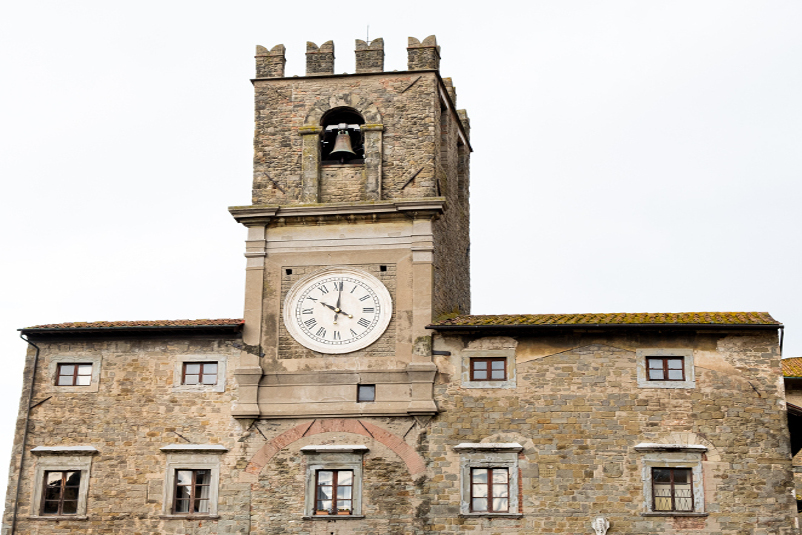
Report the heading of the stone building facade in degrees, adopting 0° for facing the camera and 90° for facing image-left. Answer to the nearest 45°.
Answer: approximately 0°

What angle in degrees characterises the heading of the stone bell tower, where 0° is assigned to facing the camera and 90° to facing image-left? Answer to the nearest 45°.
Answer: approximately 0°
